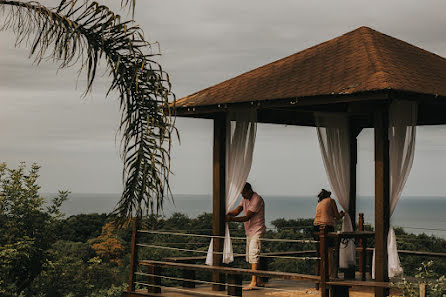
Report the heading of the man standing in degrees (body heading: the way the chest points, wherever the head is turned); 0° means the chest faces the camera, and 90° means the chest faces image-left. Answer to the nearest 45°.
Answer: approximately 90°

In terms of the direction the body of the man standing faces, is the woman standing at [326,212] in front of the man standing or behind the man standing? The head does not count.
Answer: behind
